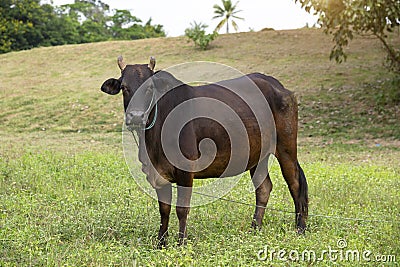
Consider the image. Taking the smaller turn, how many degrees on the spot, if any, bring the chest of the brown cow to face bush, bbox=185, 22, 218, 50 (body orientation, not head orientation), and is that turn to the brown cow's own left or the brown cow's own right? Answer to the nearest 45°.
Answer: approximately 135° to the brown cow's own right

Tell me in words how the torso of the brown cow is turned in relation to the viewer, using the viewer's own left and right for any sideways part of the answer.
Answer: facing the viewer and to the left of the viewer
